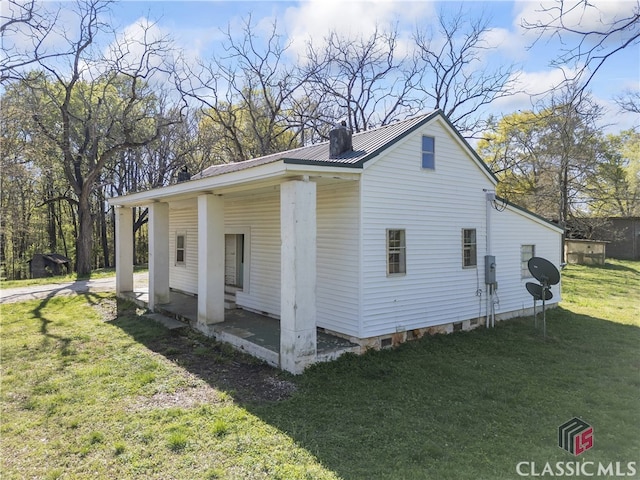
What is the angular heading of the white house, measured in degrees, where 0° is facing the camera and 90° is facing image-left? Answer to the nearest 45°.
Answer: approximately 45°

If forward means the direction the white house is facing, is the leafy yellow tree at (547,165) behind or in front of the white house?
behind

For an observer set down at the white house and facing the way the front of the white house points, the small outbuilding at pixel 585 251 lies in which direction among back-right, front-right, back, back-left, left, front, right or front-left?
back

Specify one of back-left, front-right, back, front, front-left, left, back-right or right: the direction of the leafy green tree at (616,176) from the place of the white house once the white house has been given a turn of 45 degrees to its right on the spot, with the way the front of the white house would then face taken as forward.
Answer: back-right
